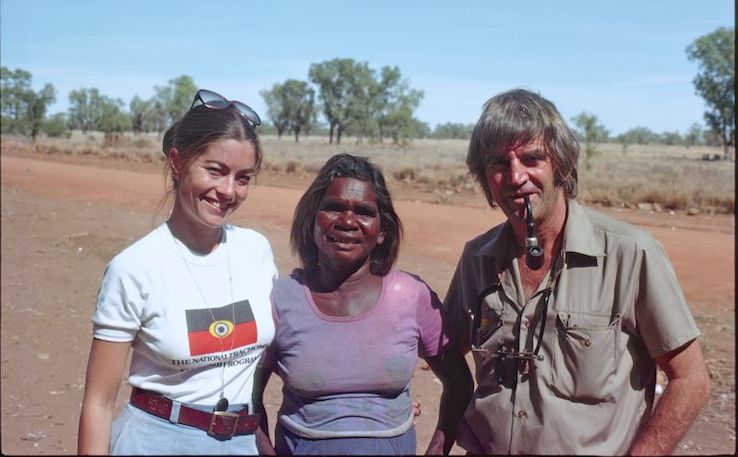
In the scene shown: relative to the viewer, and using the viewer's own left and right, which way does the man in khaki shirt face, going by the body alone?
facing the viewer and to the left of the viewer

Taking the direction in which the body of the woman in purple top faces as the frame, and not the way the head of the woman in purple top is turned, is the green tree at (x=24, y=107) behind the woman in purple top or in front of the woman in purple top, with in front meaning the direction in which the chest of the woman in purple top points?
behind

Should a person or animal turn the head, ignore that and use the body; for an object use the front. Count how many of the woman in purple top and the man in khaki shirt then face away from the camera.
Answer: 0

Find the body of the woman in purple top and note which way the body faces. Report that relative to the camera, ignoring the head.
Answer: toward the camera

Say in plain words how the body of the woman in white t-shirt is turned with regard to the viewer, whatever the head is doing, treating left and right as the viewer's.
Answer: facing the viewer and to the right of the viewer

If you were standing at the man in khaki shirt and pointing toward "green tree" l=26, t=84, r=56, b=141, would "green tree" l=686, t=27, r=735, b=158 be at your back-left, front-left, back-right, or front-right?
front-right

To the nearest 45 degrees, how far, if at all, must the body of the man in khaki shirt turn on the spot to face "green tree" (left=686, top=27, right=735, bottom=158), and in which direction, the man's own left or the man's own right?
approximately 135° to the man's own right

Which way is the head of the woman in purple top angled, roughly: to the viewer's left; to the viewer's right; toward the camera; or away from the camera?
toward the camera
